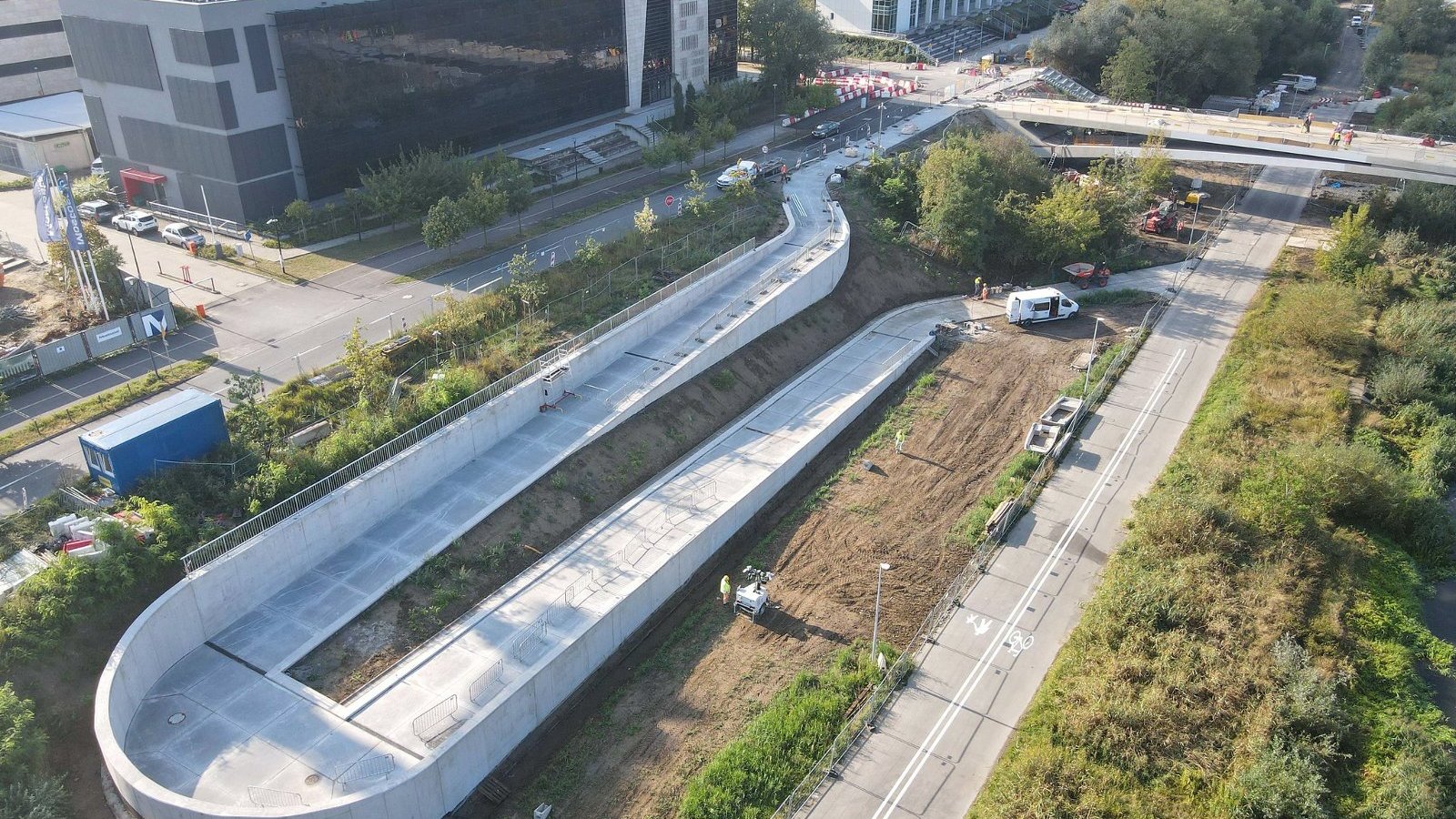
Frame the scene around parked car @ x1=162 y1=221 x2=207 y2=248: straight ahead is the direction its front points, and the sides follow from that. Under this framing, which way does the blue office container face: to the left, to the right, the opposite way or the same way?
to the right

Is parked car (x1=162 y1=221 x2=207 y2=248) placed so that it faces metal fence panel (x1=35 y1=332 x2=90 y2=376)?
no

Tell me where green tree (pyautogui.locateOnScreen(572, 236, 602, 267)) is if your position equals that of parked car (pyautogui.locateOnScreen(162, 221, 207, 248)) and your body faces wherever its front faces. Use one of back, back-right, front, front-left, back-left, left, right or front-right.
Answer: front

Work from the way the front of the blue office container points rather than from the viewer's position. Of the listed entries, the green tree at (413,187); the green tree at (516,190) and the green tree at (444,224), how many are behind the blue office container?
3

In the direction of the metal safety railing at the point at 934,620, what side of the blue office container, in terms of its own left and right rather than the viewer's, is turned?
left

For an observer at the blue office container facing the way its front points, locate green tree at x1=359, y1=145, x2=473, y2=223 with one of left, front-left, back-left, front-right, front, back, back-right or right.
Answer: back

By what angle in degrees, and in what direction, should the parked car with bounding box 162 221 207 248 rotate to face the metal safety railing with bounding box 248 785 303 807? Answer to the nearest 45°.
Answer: approximately 45° to its right

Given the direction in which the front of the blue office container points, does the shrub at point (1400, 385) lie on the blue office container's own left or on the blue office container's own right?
on the blue office container's own left

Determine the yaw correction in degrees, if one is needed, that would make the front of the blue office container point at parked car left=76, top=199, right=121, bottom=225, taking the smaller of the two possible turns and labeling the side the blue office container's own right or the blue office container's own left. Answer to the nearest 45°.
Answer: approximately 135° to the blue office container's own right

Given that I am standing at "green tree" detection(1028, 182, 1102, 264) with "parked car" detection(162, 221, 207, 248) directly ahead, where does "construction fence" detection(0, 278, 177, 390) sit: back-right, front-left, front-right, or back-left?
front-left

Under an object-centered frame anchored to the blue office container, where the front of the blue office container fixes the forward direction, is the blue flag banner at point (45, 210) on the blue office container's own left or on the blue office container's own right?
on the blue office container's own right

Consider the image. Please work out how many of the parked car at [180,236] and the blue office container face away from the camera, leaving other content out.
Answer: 0

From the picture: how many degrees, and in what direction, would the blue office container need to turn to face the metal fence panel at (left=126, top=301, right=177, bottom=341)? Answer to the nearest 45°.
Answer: approximately 135° to its right

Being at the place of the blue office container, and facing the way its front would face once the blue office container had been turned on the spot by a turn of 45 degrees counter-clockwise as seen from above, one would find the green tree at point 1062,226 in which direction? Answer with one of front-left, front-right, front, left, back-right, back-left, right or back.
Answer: left
